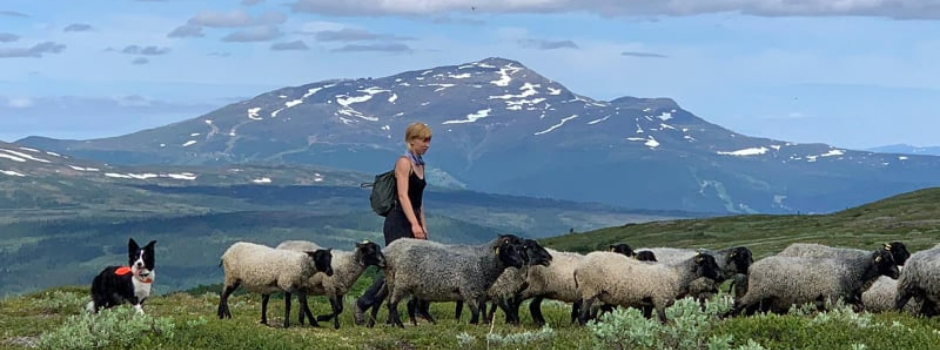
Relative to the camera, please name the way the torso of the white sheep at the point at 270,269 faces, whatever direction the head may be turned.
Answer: to the viewer's right

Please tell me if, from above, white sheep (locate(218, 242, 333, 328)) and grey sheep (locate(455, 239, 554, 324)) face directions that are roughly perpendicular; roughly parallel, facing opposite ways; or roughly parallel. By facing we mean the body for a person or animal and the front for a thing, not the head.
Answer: roughly parallel

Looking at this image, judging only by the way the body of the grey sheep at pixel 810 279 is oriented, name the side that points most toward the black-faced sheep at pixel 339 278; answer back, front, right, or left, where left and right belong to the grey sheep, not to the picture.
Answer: back

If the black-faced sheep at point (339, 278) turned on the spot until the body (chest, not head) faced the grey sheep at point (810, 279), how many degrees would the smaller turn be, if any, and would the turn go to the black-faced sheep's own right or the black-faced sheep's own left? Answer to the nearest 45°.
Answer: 0° — it already faces it

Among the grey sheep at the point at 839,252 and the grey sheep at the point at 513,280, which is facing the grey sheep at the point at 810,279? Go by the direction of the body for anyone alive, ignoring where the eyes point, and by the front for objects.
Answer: the grey sheep at the point at 513,280

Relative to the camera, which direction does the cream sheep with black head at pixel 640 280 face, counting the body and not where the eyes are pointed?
to the viewer's right

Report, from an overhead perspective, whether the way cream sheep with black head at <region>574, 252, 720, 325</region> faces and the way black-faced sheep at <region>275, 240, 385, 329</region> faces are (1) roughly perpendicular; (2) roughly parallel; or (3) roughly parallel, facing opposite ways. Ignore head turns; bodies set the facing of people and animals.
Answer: roughly parallel

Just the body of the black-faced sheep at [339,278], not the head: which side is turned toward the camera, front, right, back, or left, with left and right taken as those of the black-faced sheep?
right

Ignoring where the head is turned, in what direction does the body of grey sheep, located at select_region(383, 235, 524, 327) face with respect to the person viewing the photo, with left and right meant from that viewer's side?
facing to the right of the viewer

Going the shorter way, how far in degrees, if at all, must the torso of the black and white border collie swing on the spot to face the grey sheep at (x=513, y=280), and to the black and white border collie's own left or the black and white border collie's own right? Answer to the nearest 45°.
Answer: approximately 45° to the black and white border collie's own left

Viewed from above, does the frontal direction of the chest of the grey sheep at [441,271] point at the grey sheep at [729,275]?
yes

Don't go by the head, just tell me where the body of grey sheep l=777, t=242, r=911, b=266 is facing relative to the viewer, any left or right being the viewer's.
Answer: facing to the right of the viewer

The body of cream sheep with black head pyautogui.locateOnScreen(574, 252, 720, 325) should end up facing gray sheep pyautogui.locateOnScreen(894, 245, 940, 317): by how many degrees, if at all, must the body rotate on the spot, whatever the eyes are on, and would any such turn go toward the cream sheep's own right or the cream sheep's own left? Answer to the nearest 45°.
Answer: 0° — it already faces it

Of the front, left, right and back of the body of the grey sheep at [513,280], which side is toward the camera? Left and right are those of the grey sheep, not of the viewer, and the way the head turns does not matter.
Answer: right

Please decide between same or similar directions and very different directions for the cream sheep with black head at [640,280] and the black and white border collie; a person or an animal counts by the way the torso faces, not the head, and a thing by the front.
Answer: same or similar directions

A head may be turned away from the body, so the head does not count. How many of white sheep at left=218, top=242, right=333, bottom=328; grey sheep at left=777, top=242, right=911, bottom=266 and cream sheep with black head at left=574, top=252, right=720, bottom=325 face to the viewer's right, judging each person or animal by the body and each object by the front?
3

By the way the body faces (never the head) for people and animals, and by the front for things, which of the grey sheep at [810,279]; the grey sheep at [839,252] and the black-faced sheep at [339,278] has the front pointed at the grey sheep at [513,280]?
the black-faced sheep

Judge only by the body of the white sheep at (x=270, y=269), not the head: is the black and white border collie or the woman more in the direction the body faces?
the woman

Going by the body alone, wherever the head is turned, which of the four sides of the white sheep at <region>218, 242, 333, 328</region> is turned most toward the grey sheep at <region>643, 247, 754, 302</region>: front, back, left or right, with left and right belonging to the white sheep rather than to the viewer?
front

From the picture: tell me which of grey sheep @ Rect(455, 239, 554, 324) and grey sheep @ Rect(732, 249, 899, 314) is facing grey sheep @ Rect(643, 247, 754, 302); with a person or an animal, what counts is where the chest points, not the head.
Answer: grey sheep @ Rect(455, 239, 554, 324)
